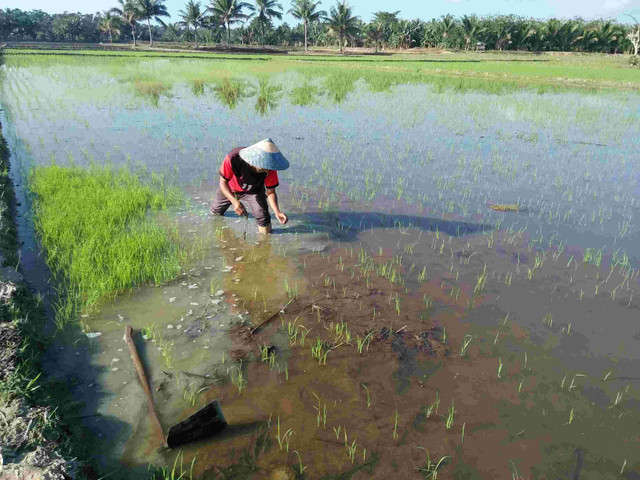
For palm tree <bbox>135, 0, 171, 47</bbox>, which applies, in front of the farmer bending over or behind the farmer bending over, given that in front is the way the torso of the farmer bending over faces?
behind

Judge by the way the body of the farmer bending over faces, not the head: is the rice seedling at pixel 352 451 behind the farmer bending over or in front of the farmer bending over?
in front

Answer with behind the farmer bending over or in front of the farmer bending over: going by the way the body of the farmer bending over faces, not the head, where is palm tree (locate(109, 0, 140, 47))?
behind

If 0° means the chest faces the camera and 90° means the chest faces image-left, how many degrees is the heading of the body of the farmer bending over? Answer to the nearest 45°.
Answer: approximately 315°

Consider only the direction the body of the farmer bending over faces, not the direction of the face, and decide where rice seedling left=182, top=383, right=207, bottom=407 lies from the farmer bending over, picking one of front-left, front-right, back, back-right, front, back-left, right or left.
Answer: front-right

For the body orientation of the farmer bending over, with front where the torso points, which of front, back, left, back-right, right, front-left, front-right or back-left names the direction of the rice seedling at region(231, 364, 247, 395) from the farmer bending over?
front-right

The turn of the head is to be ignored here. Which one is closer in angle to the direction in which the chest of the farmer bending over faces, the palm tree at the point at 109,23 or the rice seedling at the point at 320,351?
the rice seedling

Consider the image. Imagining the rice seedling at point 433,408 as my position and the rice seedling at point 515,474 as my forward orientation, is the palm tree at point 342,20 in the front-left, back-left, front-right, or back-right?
back-left

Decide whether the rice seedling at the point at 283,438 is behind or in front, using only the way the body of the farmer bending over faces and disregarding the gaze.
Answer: in front

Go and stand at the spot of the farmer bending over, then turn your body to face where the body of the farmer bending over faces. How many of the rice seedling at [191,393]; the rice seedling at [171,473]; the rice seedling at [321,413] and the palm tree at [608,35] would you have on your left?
1

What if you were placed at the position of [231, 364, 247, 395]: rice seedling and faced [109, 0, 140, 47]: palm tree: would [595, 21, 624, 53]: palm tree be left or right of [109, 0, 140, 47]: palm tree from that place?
right

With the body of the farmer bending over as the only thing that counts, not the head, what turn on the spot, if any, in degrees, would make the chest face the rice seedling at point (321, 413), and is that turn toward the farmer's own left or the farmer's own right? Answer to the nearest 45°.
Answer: approximately 45° to the farmer's own right

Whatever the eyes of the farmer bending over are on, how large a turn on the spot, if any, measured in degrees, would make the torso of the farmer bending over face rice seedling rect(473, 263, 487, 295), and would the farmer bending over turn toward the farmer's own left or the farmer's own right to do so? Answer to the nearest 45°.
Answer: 0° — they already face it

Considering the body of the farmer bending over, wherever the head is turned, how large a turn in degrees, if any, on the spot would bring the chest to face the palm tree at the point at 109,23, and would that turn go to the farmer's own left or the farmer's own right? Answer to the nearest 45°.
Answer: approximately 135° to the farmer's own left
